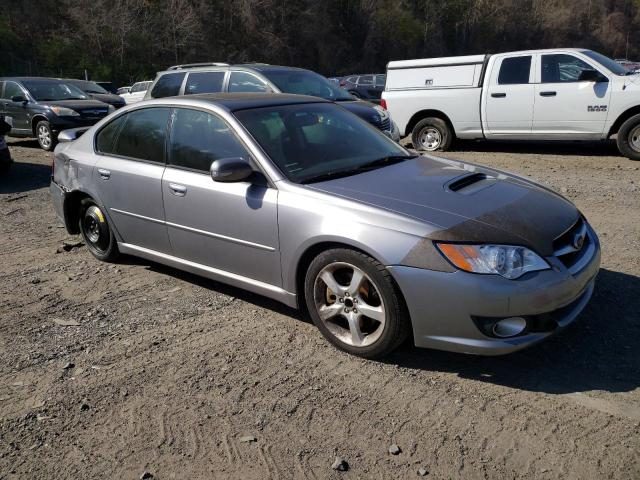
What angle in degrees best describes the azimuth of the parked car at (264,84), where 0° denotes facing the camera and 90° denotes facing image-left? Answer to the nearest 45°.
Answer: approximately 315°

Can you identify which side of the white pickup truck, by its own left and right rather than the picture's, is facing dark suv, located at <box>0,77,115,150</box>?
back

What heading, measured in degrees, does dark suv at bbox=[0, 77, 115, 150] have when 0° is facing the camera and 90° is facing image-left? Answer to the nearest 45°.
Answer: approximately 315°

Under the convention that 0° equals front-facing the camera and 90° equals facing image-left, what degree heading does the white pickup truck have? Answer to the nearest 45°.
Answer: approximately 270°

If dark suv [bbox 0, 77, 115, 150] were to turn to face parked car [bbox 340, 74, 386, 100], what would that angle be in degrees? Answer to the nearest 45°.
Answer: approximately 90° to its left

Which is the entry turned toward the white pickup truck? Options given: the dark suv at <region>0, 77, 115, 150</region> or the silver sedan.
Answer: the dark suv

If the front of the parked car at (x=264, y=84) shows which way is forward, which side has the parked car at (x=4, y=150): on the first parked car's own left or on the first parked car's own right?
on the first parked car's own right

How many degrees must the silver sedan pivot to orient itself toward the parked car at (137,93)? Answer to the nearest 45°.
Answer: approximately 135° to its left

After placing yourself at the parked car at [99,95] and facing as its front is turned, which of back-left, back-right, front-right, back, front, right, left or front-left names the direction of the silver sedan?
front-right
